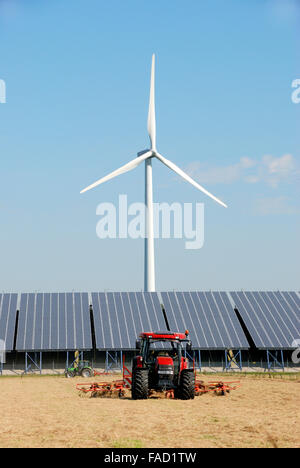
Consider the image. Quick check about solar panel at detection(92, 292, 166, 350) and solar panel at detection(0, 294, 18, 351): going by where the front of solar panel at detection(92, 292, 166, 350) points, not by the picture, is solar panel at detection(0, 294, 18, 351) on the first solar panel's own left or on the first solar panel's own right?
on the first solar panel's own right

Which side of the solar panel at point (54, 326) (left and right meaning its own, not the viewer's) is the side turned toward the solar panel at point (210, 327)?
left

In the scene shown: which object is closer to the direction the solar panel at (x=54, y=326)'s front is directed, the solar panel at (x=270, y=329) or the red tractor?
the red tractor

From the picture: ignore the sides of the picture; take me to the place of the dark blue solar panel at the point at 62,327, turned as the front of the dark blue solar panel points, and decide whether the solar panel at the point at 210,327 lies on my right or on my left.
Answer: on my left

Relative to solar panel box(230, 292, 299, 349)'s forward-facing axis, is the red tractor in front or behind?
in front

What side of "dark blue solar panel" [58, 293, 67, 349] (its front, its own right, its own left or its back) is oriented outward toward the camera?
front

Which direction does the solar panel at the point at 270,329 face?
toward the camera

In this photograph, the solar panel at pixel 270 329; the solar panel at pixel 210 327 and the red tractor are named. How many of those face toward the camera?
3

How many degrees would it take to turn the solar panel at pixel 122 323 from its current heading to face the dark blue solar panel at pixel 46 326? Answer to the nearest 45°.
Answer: approximately 90° to its right
